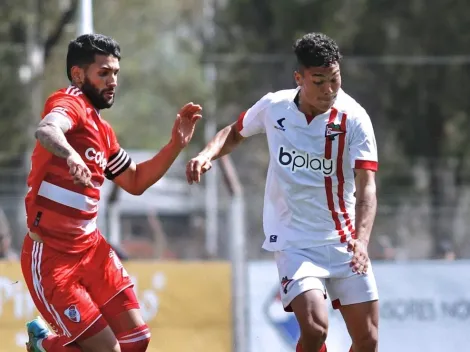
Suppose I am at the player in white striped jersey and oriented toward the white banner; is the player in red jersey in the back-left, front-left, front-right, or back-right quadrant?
back-left

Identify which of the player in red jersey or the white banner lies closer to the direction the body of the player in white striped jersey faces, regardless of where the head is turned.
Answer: the player in red jersey

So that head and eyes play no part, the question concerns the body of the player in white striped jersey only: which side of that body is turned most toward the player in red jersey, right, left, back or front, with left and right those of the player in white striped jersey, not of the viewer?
right

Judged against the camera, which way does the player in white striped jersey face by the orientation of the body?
toward the camera

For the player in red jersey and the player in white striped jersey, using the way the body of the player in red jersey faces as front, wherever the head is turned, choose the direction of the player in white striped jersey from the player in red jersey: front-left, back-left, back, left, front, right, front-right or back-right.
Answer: front-left

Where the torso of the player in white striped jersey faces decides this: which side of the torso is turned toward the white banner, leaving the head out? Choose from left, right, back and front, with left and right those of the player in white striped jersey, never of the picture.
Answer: back

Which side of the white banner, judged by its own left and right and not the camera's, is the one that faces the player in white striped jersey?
front

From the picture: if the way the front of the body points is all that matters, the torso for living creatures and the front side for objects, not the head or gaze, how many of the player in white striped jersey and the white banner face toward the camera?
2

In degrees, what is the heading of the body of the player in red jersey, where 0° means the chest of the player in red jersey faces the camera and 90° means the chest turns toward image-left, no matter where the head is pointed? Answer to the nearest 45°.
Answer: approximately 315°

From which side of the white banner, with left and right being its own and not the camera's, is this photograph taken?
front
